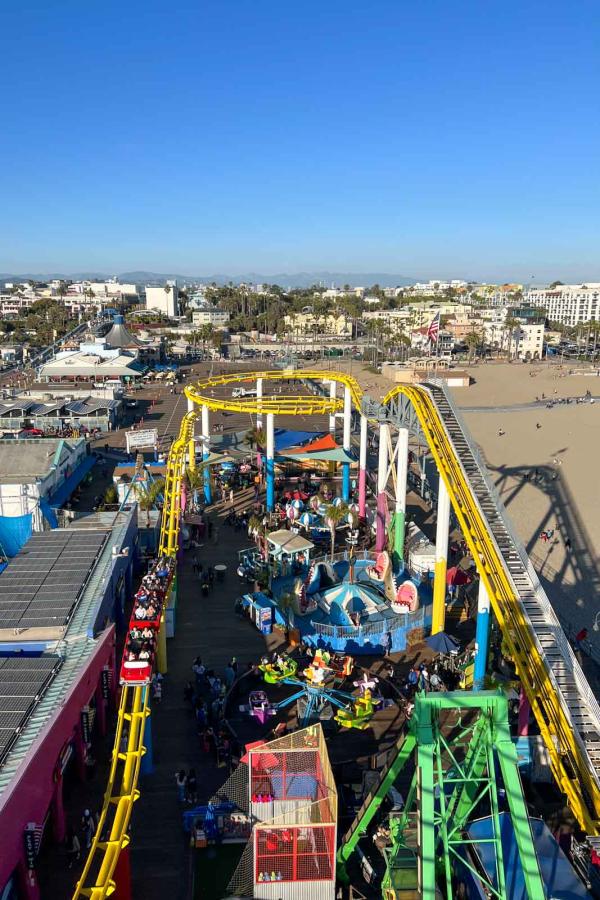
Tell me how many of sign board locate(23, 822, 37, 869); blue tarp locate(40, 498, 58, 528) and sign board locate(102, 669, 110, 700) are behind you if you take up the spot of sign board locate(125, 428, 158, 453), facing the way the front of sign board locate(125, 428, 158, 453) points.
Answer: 0

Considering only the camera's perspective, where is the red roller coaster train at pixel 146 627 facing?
facing the viewer

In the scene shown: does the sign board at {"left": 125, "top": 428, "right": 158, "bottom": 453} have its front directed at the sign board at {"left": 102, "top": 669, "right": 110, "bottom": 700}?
yes

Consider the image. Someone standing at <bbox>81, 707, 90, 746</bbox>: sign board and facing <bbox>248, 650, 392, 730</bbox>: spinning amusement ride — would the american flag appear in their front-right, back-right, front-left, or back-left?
front-left

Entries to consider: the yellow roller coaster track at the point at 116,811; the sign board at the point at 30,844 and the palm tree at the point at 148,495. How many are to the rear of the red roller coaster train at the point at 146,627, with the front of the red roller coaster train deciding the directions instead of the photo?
1

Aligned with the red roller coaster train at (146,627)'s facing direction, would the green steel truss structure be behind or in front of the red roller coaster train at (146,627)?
in front

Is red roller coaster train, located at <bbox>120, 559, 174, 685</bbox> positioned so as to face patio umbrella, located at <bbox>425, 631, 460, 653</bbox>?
no

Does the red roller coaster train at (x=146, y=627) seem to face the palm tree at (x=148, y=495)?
no

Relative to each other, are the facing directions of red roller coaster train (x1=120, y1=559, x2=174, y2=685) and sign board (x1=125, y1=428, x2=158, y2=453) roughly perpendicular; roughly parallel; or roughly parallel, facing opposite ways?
roughly parallel

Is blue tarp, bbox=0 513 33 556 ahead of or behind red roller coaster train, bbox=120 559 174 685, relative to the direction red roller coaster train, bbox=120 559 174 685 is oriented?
behind

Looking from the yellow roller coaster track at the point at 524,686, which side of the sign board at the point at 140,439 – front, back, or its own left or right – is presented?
front

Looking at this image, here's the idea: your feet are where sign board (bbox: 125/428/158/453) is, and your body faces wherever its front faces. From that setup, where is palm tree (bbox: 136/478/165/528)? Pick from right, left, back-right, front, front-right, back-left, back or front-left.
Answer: front

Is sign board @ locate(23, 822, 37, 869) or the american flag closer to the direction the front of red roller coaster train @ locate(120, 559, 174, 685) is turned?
the sign board

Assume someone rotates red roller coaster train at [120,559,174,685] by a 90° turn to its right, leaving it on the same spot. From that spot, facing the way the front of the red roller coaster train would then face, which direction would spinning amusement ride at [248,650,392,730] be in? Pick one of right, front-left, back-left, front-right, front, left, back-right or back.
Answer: back

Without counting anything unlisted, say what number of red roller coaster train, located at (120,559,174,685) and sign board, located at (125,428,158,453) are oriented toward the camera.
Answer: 2
